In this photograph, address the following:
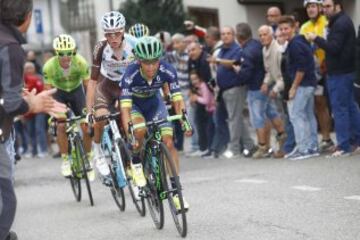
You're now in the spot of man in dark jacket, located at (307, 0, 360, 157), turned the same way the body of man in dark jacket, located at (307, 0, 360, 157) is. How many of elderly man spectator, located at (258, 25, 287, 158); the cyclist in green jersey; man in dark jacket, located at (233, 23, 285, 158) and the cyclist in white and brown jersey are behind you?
0

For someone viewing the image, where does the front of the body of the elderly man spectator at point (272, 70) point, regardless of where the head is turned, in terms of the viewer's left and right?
facing the viewer and to the left of the viewer

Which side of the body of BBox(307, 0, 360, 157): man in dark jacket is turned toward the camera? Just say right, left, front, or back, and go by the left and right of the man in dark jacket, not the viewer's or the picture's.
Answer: left

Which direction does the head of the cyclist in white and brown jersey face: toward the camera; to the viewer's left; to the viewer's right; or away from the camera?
toward the camera

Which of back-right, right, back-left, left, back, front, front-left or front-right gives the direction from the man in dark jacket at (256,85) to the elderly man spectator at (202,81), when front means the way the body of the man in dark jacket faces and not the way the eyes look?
front-right

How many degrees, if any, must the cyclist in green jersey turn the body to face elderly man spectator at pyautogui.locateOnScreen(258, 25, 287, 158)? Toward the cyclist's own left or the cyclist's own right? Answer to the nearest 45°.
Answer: approximately 90° to the cyclist's own left

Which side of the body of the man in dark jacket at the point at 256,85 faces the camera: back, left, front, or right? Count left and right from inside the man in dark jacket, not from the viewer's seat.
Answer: left

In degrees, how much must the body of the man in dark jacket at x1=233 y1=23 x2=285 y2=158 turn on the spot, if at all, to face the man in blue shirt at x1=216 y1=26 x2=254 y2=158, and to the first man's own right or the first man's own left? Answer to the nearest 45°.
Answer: approximately 45° to the first man's own right

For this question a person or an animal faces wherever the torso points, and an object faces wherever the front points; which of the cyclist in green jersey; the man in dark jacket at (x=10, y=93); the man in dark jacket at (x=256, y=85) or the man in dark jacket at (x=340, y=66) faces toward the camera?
the cyclist in green jersey

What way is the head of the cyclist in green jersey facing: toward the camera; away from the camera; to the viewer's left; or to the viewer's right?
toward the camera

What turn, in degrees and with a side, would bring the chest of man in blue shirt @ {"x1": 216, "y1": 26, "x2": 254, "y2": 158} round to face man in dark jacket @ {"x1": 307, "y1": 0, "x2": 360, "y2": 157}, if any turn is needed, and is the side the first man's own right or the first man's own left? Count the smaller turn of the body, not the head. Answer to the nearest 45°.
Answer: approximately 90° to the first man's own left

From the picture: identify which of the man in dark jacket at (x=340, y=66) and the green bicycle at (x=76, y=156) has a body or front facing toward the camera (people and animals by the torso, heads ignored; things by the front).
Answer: the green bicycle

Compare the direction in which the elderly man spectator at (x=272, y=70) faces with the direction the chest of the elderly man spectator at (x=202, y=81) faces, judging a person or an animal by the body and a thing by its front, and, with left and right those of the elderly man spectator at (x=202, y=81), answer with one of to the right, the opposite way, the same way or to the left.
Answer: the same way

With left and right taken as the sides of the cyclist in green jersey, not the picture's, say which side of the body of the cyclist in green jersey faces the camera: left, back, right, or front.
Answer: front

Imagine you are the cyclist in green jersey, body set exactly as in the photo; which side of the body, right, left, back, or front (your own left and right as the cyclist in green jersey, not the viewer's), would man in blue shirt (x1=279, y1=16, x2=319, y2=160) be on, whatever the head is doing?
left

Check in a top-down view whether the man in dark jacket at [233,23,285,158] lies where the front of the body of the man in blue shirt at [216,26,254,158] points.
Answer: no

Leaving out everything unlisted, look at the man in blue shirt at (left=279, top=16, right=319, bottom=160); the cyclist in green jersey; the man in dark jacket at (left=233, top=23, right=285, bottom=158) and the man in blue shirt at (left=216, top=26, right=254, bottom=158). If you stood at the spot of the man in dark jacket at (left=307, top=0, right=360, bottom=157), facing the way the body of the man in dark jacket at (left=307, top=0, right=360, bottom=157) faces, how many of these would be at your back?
0
